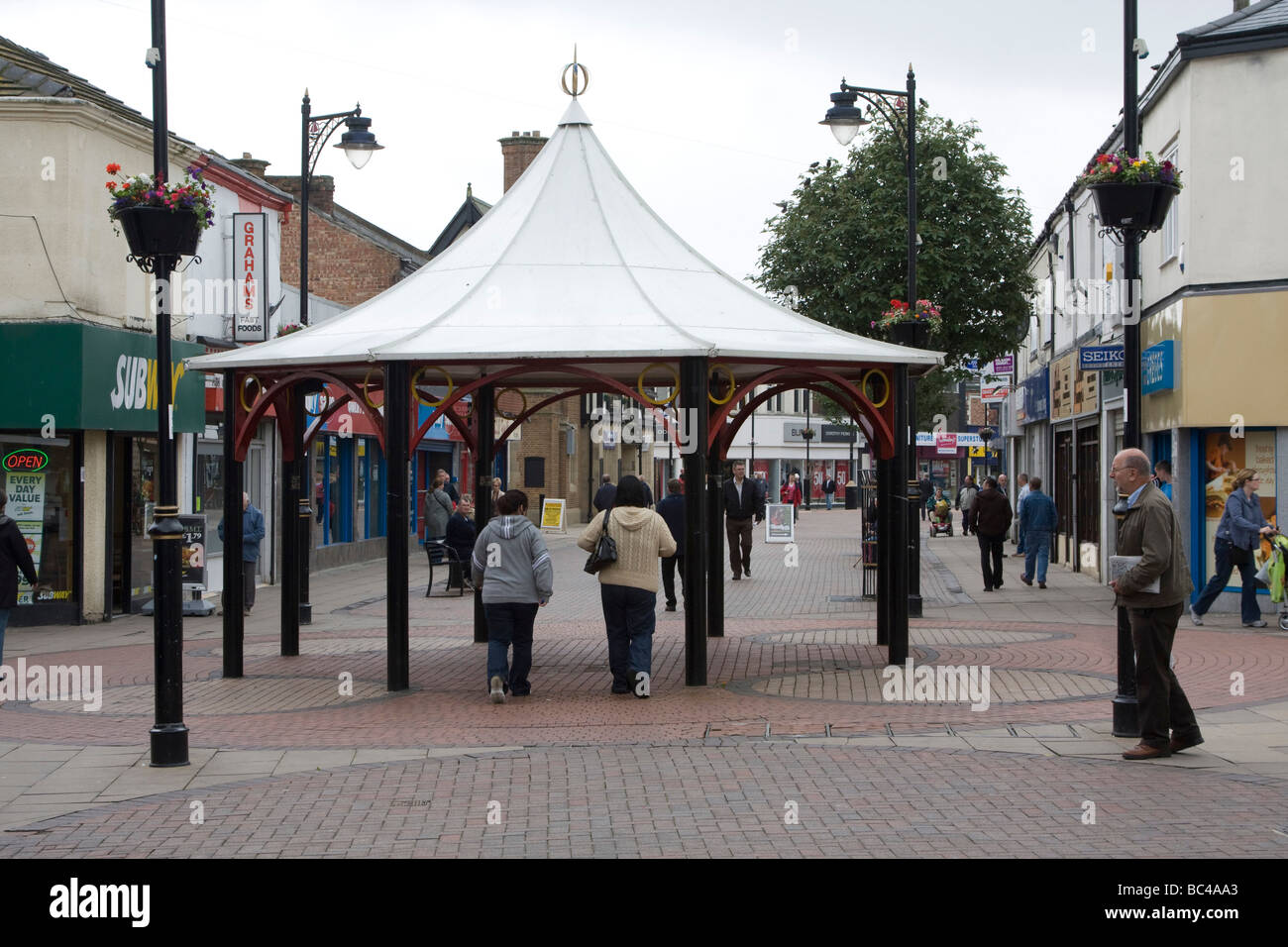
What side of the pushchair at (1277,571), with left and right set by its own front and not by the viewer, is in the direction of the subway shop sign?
back

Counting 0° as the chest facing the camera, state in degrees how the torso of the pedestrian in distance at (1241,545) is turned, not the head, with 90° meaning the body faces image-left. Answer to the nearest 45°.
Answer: approximately 270°

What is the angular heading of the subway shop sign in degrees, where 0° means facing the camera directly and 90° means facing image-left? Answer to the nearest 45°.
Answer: approximately 315°

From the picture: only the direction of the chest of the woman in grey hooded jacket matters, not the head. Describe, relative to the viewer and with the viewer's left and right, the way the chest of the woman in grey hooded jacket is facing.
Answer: facing away from the viewer

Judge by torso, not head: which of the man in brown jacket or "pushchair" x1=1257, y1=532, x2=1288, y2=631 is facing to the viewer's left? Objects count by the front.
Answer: the man in brown jacket

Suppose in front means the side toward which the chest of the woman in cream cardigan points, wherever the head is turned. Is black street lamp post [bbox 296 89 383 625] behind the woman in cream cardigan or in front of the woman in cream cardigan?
in front

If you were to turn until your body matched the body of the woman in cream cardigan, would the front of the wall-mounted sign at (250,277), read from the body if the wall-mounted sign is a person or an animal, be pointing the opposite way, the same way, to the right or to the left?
the opposite way

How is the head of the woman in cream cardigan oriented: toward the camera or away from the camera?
away from the camera

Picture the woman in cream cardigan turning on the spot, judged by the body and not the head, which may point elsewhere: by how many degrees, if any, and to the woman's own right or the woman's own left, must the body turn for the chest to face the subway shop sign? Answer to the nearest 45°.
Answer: approximately 45° to the woman's own left

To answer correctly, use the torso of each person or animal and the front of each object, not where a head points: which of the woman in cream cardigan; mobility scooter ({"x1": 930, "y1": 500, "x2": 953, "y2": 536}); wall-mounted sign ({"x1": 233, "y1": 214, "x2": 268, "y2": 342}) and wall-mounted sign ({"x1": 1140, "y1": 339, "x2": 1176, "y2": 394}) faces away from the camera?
the woman in cream cardigan

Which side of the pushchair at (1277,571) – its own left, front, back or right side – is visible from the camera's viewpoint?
right

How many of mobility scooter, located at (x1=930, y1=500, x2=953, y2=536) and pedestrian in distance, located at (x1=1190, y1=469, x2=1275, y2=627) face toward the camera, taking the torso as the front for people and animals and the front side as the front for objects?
1
